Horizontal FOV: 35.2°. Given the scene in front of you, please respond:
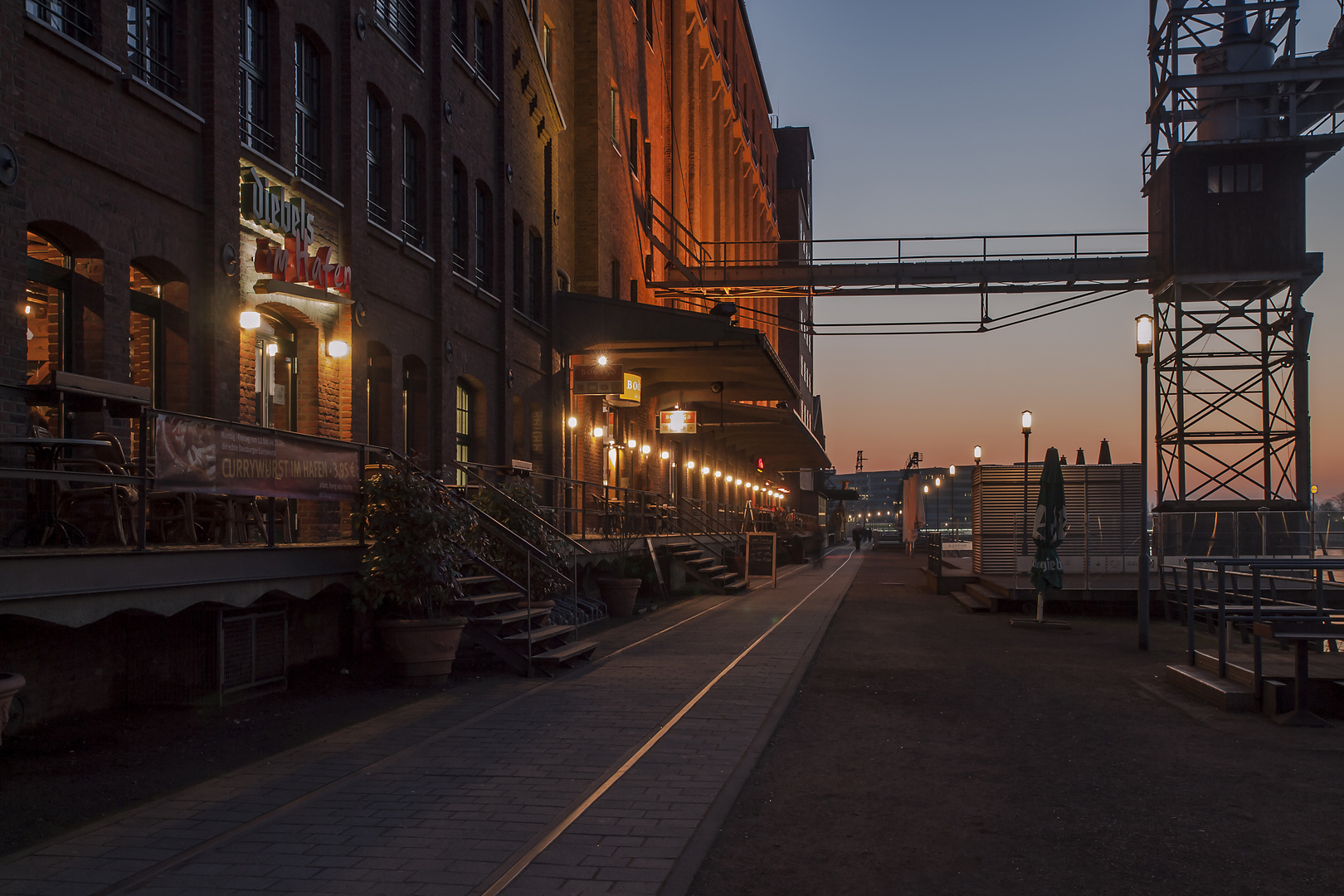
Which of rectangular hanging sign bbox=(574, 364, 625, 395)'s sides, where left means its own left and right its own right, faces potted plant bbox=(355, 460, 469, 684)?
front

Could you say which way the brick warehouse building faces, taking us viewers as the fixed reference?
facing the viewer and to the right of the viewer

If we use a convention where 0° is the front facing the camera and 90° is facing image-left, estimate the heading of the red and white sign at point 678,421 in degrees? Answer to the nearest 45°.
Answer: approximately 0°

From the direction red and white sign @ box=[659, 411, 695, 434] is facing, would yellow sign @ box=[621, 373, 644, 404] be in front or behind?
in front

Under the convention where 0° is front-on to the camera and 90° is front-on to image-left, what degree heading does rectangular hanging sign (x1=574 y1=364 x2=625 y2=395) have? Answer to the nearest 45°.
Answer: approximately 0°

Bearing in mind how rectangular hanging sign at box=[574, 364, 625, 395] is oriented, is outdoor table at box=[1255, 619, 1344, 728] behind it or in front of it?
in front

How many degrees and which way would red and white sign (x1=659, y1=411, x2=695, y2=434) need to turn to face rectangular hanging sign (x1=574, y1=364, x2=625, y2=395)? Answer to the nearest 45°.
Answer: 0° — it already faces it

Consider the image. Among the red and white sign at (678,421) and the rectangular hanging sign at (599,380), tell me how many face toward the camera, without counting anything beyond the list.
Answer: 2

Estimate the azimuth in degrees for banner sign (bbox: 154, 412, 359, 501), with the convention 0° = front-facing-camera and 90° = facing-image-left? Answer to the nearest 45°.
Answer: approximately 315°
